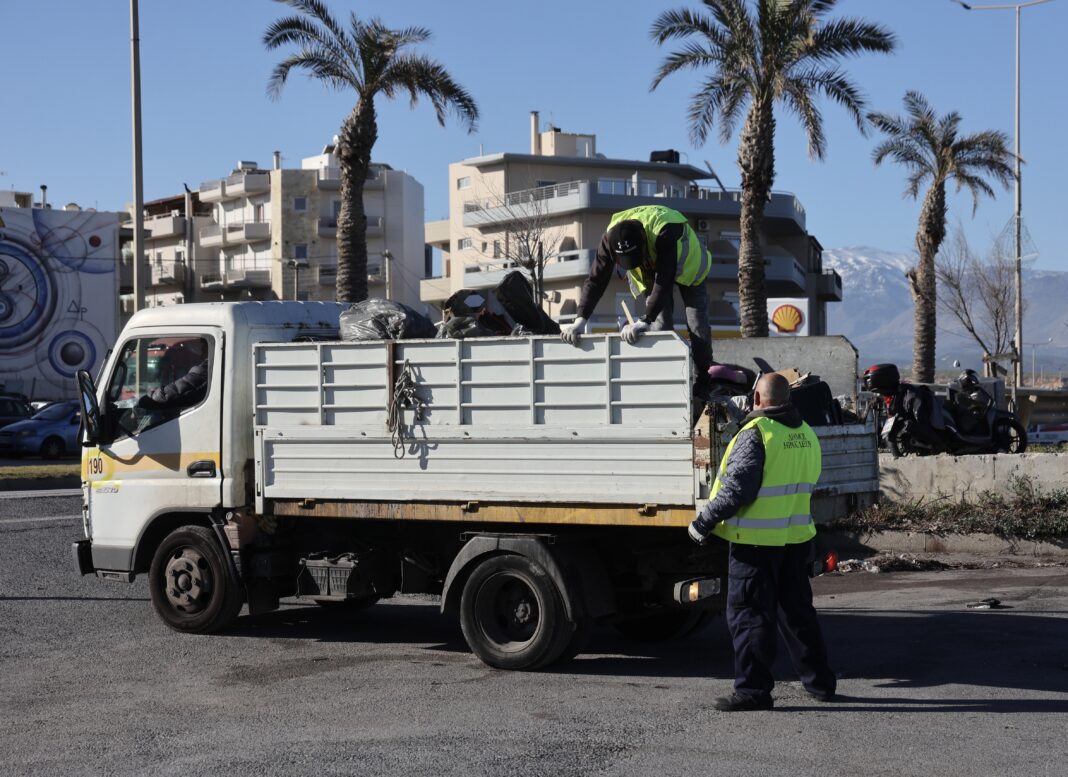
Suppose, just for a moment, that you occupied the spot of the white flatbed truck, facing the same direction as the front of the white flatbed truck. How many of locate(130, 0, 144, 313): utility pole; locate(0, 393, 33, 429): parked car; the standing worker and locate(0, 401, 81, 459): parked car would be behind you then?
1

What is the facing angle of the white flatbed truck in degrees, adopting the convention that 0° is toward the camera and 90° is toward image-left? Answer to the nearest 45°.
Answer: approximately 135°

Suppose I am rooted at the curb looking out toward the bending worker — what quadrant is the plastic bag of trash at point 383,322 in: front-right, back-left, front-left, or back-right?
front-right

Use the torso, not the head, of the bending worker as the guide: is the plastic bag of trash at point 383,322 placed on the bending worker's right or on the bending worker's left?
on the bending worker's right

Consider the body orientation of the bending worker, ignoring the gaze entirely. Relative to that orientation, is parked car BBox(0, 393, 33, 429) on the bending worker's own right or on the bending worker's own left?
on the bending worker's own right

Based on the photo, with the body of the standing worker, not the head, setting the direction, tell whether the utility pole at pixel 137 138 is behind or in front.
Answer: in front

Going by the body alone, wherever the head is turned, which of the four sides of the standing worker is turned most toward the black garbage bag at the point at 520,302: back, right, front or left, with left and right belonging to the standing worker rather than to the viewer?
front

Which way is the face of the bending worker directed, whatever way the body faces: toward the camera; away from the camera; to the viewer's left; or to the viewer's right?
toward the camera

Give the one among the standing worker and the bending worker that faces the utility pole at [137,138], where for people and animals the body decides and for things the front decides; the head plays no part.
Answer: the standing worker

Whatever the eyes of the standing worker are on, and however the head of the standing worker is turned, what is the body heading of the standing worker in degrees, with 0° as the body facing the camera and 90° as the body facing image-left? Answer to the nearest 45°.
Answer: approximately 135°

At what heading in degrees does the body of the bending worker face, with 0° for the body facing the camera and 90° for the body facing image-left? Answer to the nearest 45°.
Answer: approximately 45°

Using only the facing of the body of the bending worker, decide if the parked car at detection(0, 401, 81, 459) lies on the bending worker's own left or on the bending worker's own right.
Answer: on the bending worker's own right
